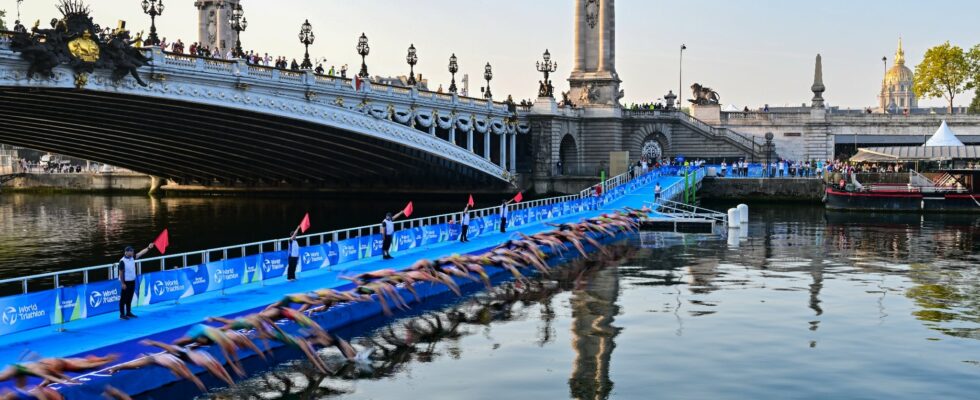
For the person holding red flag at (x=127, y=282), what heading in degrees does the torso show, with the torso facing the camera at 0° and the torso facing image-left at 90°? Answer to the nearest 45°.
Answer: approximately 315°

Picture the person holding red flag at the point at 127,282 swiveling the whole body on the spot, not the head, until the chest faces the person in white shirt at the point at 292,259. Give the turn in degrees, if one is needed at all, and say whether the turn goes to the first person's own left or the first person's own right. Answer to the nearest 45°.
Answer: approximately 90° to the first person's own left
